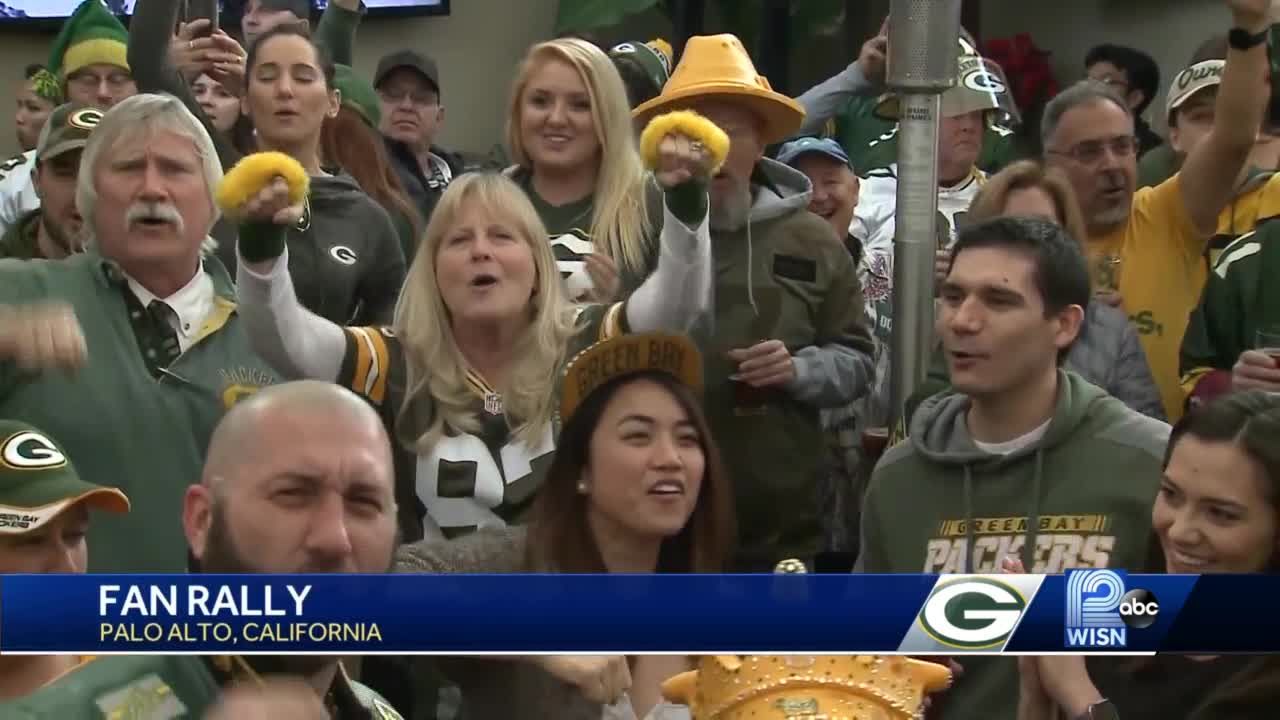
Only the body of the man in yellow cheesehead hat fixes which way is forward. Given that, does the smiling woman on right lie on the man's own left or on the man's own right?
on the man's own left

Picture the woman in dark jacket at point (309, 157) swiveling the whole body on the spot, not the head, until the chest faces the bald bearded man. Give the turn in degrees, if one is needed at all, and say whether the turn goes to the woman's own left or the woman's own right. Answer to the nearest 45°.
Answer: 0° — they already face them

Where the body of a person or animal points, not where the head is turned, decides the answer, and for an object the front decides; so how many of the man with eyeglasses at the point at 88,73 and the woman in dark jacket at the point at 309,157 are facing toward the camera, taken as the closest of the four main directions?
2

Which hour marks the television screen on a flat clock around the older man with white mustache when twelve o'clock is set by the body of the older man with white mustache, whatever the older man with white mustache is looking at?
The television screen is roughly at 6 o'clock from the older man with white mustache.

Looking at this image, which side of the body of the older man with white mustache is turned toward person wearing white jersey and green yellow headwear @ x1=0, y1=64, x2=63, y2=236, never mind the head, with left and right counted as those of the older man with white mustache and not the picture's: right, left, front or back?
back

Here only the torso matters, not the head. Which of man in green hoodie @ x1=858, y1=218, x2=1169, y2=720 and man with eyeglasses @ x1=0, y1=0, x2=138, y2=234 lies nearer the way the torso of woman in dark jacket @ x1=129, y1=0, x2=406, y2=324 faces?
the man in green hoodie

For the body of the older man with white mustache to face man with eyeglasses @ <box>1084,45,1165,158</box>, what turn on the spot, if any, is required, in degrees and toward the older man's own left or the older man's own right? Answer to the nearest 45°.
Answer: approximately 135° to the older man's own left

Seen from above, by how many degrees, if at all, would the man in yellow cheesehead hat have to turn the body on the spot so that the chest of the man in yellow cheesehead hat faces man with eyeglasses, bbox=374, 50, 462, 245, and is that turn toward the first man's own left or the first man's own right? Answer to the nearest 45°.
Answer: approximately 90° to the first man's own right
